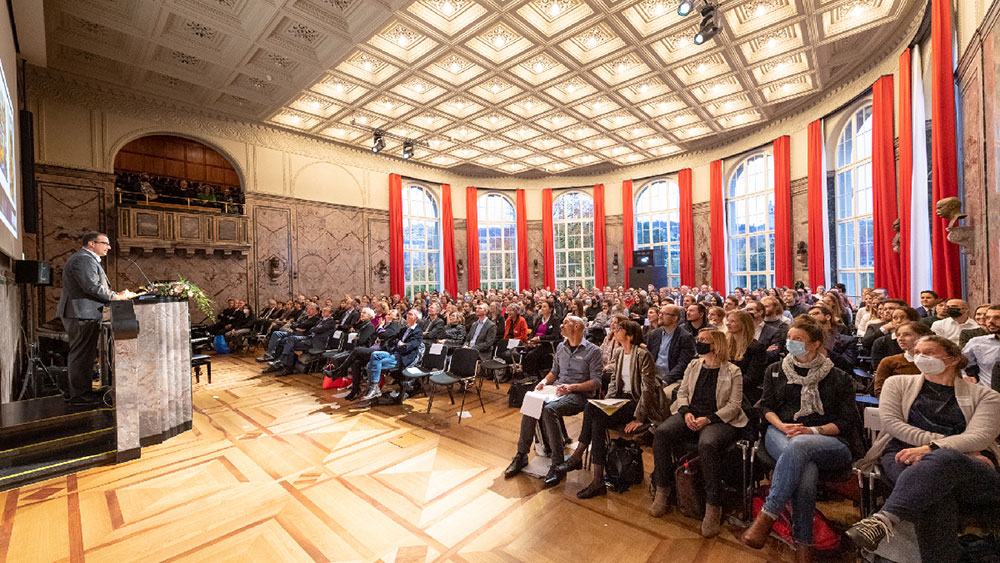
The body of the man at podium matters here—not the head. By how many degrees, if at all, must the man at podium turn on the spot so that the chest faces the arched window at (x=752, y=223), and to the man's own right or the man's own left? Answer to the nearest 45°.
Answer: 0° — they already face it

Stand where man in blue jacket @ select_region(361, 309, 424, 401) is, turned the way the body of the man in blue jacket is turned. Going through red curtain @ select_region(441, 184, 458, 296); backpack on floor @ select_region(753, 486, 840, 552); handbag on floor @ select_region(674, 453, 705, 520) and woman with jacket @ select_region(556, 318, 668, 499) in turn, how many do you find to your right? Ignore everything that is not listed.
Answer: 1

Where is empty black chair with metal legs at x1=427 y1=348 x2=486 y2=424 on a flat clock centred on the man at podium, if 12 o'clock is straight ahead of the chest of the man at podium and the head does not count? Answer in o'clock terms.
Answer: The empty black chair with metal legs is roughly at 1 o'clock from the man at podium.

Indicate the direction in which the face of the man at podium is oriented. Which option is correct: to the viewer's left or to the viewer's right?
to the viewer's right

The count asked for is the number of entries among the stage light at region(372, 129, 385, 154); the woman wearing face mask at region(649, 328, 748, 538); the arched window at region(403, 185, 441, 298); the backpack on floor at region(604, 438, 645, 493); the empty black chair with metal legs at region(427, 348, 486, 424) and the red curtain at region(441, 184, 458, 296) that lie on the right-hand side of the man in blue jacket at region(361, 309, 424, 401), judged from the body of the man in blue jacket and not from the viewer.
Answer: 3

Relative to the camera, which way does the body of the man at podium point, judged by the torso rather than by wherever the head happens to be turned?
to the viewer's right

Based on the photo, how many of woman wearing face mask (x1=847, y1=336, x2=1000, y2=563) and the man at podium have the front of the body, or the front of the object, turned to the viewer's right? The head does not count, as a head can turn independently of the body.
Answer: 1

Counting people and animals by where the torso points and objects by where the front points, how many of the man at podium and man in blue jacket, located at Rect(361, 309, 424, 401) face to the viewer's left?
1

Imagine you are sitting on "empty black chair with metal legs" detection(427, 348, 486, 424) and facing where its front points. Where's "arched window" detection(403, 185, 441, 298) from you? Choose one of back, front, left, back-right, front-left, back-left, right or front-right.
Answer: back-right

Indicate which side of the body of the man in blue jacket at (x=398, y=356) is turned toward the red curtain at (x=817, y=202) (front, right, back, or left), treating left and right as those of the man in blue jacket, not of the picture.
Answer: back

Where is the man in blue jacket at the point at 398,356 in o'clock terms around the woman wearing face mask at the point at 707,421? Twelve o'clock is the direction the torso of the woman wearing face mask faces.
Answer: The man in blue jacket is roughly at 2 o'clock from the woman wearing face mask.

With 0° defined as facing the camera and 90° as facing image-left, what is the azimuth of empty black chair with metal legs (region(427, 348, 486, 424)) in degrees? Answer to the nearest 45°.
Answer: approximately 45°

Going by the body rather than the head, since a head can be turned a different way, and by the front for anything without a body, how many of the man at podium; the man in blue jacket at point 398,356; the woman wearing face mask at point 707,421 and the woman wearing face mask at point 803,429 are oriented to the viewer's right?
1

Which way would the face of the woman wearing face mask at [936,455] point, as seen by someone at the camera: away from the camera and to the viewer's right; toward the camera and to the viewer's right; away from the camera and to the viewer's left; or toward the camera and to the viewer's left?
toward the camera and to the viewer's left

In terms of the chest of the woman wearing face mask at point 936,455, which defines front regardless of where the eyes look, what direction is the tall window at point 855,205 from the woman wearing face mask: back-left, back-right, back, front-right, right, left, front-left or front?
back-right

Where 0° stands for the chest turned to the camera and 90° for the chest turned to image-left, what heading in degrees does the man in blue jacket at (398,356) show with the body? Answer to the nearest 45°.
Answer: approximately 90°

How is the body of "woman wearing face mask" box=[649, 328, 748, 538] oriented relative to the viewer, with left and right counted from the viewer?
facing the viewer and to the left of the viewer
